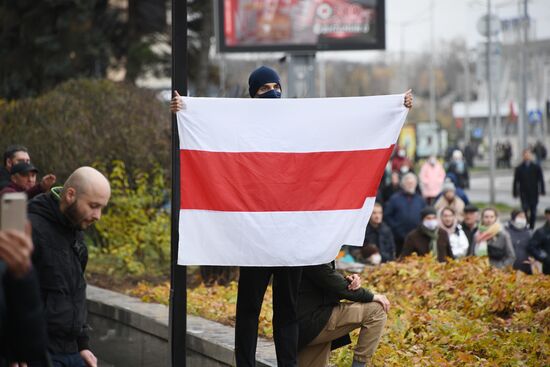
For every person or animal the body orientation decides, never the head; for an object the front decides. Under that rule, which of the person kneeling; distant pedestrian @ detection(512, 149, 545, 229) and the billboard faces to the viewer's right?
the person kneeling

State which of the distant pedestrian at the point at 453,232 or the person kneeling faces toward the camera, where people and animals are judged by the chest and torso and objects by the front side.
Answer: the distant pedestrian

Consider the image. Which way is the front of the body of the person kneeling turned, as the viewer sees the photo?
to the viewer's right

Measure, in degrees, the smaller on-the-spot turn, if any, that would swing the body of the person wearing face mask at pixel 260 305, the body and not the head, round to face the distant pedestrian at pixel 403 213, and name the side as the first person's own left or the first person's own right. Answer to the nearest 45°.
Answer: approximately 180°

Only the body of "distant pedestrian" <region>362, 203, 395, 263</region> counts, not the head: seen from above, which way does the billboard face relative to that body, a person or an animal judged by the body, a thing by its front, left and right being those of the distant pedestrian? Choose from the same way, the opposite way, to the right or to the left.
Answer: the same way

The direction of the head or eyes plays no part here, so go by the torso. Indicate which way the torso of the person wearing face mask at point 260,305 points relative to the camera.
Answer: toward the camera

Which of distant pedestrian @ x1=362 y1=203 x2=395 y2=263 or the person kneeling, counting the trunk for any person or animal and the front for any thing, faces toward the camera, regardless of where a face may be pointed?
the distant pedestrian

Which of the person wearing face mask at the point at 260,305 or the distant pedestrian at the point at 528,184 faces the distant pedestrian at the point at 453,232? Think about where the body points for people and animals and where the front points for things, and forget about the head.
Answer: the distant pedestrian at the point at 528,184

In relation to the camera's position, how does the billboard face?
facing the viewer

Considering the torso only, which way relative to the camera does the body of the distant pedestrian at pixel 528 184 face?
toward the camera

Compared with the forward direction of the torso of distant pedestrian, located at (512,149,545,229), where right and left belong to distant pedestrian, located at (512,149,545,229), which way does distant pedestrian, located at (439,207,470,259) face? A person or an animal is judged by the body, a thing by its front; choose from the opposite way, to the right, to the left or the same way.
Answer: the same way

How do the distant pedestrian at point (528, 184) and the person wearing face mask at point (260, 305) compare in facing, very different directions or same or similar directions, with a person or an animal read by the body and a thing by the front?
same or similar directions

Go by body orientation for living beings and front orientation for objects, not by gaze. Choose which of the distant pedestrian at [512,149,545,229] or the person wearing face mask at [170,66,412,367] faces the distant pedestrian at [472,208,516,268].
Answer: the distant pedestrian at [512,149,545,229]

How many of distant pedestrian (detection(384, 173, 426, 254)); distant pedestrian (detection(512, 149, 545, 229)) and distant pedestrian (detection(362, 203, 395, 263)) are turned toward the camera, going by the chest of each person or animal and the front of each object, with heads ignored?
3

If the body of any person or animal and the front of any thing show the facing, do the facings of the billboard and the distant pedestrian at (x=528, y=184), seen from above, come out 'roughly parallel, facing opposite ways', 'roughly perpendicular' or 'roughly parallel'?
roughly parallel

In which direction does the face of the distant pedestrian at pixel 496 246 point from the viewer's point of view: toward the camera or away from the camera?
toward the camera

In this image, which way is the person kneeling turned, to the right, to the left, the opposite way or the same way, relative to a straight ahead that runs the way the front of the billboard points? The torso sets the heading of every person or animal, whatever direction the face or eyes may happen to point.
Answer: to the left
